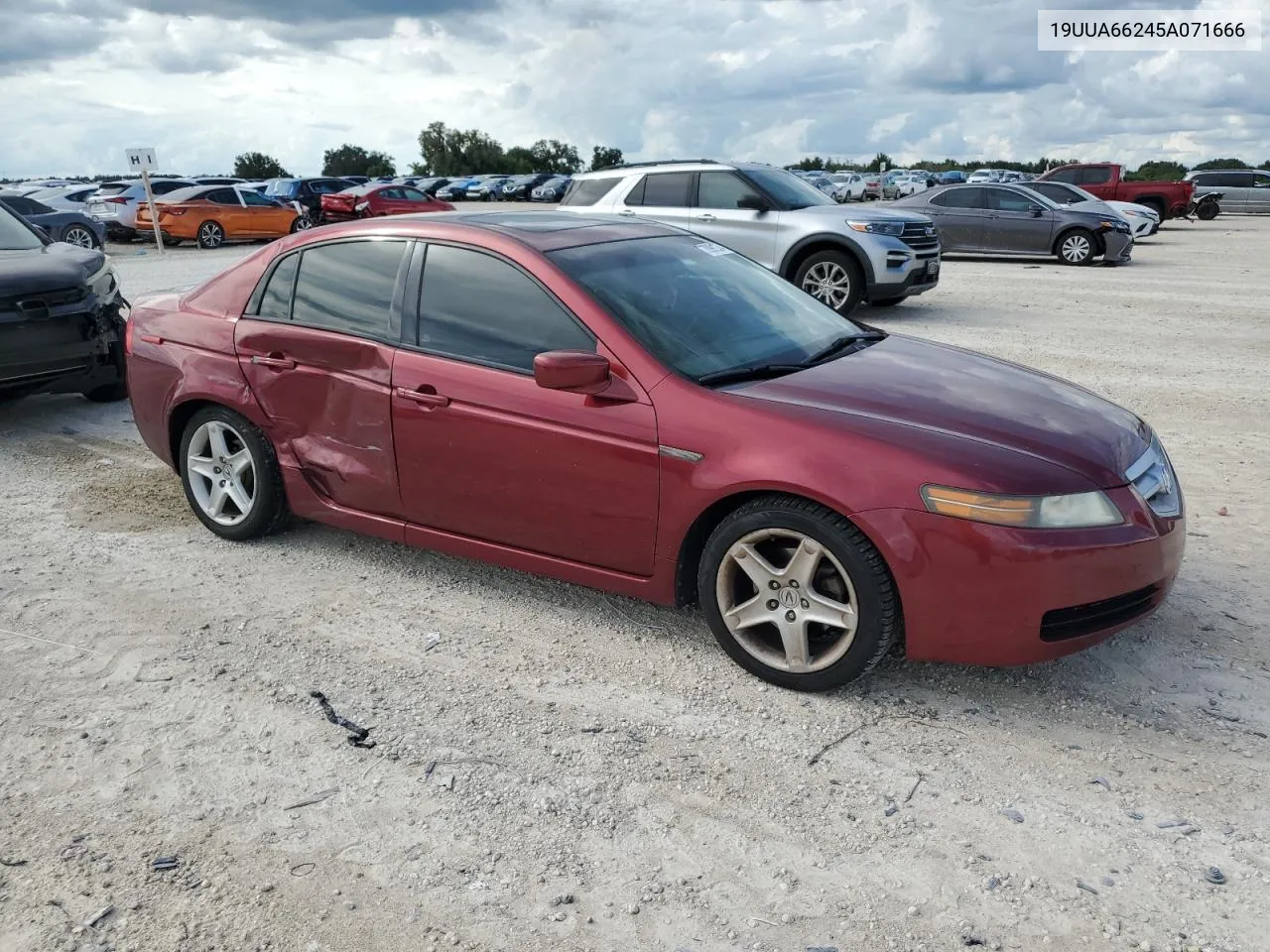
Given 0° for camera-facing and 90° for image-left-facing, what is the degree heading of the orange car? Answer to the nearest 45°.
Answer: approximately 225°

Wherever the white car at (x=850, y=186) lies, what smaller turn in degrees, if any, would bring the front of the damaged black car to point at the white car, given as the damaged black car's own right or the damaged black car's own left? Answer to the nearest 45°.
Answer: approximately 90° to the damaged black car's own left

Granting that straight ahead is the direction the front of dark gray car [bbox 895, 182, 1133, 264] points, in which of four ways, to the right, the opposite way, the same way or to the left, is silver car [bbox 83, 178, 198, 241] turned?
to the left

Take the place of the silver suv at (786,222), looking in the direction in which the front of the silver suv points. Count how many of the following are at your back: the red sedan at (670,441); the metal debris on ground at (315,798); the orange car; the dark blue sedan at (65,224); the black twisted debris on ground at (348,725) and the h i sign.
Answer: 3

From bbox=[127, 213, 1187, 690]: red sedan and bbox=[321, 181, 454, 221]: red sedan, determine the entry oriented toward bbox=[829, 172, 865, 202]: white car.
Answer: bbox=[321, 181, 454, 221]: red sedan

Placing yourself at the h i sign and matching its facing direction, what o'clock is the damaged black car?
The damaged black car is roughly at 12 o'clock from the h i sign.

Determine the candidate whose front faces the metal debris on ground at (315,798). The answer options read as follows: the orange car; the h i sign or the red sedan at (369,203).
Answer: the h i sign

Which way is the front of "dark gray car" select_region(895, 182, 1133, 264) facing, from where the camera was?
facing to the right of the viewer

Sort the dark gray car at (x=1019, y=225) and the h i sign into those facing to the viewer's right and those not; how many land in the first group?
1

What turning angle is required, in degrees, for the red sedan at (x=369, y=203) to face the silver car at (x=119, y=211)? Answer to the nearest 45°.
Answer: approximately 135° to its left

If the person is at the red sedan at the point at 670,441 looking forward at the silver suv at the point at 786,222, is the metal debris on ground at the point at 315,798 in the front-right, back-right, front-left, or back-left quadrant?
back-left

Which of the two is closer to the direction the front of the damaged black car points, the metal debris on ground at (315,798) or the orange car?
the metal debris on ground
